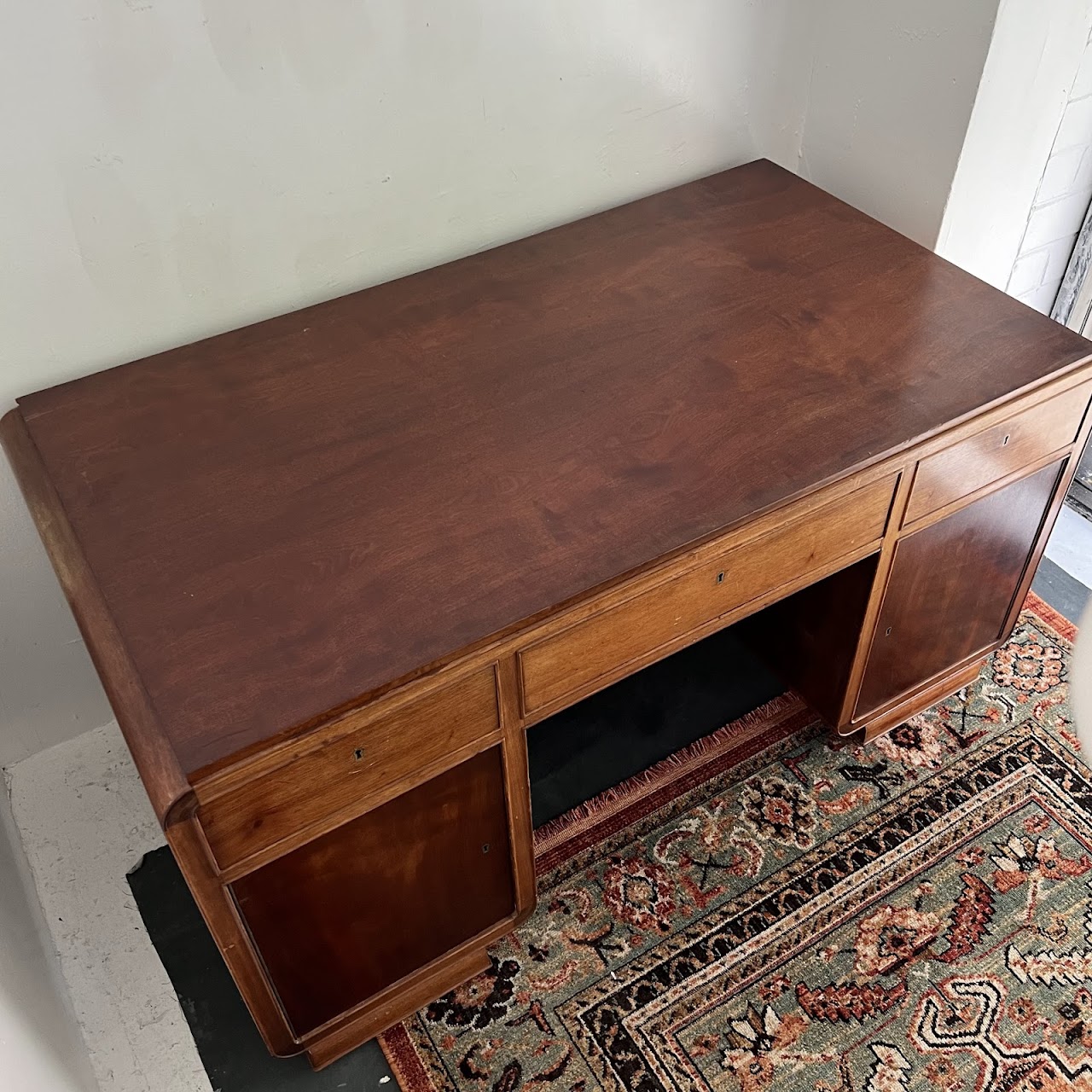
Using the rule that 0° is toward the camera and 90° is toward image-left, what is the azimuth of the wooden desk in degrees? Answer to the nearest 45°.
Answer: approximately 315°
